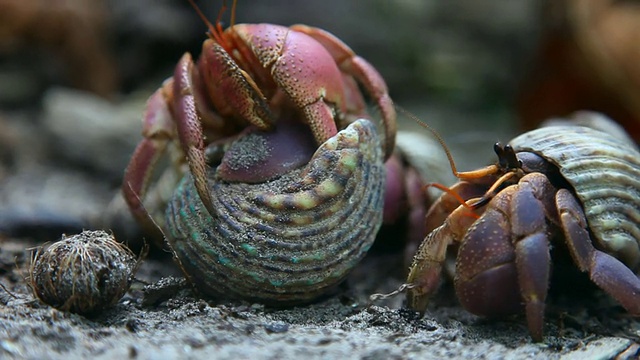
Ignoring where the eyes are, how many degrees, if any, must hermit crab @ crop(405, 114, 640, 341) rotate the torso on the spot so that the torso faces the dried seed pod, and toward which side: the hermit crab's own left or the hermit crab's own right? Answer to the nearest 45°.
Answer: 0° — it already faces it

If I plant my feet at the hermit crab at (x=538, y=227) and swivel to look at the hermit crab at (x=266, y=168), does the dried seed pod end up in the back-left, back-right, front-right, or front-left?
front-left

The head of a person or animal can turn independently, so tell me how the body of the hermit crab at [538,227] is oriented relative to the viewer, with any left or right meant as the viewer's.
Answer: facing the viewer and to the left of the viewer

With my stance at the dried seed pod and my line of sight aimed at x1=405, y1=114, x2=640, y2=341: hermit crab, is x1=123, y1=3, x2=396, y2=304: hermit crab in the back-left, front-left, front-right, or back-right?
front-left

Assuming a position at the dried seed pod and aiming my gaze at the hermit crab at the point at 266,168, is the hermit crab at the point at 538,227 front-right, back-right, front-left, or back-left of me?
front-right

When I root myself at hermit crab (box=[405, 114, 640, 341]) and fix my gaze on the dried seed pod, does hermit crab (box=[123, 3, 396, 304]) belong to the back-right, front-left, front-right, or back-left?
front-right

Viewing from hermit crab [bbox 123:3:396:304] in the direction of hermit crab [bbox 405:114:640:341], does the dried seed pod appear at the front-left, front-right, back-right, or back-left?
back-right

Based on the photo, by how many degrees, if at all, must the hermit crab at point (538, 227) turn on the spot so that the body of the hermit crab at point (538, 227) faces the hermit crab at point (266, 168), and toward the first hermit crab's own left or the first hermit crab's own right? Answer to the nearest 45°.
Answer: approximately 45° to the first hermit crab's own right
